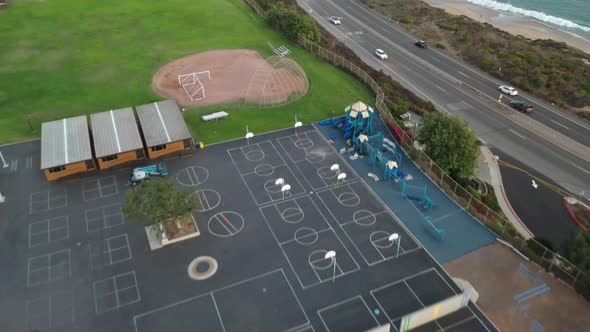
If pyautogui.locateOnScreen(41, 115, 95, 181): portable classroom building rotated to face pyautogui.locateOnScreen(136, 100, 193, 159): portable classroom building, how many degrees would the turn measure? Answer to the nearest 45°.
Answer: approximately 90° to its left

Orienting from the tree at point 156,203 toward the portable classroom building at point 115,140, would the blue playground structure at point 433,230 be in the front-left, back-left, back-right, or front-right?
back-right

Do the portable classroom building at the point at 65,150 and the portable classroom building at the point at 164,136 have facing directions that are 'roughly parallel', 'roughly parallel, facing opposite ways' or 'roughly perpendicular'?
roughly parallel

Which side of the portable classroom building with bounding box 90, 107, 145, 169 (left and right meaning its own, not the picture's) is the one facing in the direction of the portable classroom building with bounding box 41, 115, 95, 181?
right

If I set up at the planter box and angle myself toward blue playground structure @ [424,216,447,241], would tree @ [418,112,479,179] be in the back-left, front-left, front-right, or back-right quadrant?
front-left

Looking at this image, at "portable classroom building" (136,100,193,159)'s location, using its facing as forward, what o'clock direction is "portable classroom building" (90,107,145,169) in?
"portable classroom building" (90,107,145,169) is roughly at 3 o'clock from "portable classroom building" (136,100,193,159).

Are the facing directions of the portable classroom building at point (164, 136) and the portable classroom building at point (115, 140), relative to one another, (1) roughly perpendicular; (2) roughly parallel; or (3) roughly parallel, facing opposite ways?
roughly parallel

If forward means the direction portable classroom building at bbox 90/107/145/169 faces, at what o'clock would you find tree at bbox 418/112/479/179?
The tree is roughly at 10 o'clock from the portable classroom building.

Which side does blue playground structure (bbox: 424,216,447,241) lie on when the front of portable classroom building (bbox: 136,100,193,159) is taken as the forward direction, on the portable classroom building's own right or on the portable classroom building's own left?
on the portable classroom building's own left

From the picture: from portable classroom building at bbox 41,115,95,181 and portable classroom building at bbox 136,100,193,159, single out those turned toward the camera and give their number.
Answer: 2

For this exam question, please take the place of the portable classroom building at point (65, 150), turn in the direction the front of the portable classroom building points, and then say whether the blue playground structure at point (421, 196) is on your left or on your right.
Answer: on your left

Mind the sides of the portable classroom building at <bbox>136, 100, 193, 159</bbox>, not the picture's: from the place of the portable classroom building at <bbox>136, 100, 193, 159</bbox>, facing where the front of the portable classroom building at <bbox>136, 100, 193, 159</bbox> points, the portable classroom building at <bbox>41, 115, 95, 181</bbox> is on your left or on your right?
on your right

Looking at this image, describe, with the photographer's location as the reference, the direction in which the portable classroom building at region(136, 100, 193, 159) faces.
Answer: facing the viewer

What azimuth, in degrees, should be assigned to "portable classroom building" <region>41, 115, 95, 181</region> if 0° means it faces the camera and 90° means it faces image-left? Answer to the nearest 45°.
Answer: approximately 0°

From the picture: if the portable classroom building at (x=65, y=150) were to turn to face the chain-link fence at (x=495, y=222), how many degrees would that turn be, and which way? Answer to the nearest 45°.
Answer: approximately 45° to its left

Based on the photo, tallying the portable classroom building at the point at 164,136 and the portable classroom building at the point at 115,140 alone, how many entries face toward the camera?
2

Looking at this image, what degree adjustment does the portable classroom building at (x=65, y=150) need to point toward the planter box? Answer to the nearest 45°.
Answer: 0° — it already faces it

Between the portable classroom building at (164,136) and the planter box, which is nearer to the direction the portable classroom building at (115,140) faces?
the planter box

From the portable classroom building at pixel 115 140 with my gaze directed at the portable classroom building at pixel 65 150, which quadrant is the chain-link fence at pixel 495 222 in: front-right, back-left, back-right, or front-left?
back-left
